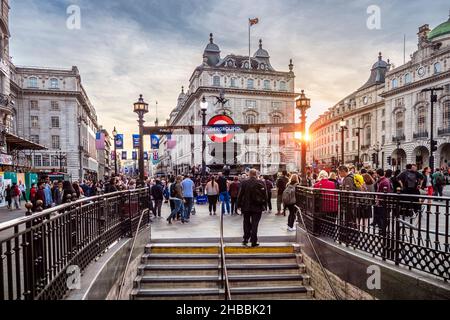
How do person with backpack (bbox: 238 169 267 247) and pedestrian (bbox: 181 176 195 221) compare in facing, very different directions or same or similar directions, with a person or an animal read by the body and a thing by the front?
same or similar directions

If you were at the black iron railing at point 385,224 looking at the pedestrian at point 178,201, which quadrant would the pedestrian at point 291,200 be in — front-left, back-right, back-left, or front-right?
front-right

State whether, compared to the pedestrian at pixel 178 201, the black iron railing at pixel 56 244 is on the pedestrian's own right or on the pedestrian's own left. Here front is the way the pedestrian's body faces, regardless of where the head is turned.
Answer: on the pedestrian's own right

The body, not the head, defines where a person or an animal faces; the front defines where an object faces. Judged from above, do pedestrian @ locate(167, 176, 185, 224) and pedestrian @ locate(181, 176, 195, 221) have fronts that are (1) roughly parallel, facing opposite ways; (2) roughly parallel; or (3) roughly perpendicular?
roughly perpendicular

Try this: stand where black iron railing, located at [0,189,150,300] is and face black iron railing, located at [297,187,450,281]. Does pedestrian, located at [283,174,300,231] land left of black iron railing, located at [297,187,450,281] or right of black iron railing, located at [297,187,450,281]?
left

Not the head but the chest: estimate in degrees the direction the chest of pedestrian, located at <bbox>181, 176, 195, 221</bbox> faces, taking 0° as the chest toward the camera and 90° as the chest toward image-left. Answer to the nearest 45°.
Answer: approximately 180°

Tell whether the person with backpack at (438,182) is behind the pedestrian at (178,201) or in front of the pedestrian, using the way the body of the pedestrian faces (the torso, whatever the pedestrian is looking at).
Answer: in front
